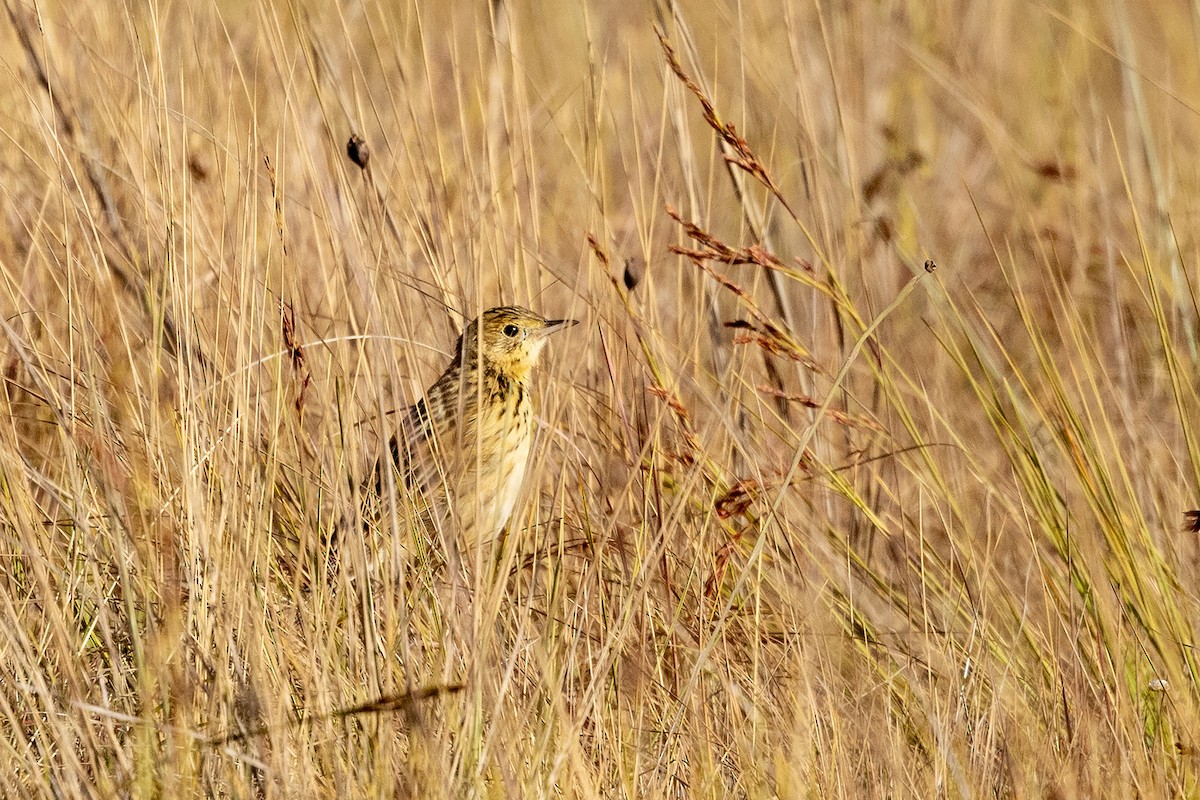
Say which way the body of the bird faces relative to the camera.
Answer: to the viewer's right
